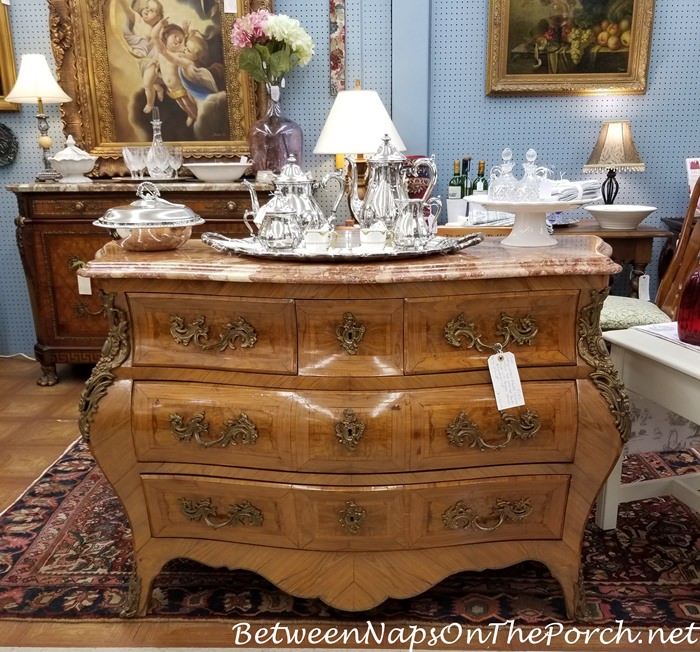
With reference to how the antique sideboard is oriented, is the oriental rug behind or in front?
in front

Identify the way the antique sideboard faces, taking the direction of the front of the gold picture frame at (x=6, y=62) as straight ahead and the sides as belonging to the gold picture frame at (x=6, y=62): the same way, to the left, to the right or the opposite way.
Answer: the same way

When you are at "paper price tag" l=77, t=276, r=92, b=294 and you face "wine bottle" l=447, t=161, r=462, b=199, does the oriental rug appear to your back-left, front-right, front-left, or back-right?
front-right

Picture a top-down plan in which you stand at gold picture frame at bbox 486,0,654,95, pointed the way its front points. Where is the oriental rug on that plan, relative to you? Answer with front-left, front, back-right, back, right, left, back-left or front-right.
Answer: front

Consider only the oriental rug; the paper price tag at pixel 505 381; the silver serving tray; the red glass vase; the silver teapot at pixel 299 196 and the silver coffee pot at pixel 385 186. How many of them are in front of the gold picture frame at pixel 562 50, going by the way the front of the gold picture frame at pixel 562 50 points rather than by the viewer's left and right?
6

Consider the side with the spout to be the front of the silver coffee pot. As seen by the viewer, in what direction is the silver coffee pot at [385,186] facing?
to the viewer's left

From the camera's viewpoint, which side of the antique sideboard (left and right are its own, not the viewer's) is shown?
front

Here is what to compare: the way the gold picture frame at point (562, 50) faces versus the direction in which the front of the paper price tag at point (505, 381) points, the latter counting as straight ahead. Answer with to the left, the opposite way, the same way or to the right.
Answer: the same way

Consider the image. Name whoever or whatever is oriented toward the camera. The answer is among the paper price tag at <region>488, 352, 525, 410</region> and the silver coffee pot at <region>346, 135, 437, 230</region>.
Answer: the paper price tag

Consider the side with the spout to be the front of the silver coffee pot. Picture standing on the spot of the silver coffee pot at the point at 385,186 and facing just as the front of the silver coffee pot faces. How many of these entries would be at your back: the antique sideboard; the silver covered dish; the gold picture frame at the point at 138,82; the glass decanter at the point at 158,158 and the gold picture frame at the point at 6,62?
0

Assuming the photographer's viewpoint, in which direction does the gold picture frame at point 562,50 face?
facing the viewer

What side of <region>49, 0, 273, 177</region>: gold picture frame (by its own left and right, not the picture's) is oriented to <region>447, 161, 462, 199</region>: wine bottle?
left

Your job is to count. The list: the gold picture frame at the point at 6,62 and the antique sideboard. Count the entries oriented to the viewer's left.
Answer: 0

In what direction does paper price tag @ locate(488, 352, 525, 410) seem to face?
toward the camera

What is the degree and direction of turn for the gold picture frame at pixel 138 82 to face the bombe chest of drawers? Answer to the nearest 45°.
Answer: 0° — it already faces it

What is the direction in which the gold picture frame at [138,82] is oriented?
toward the camera
